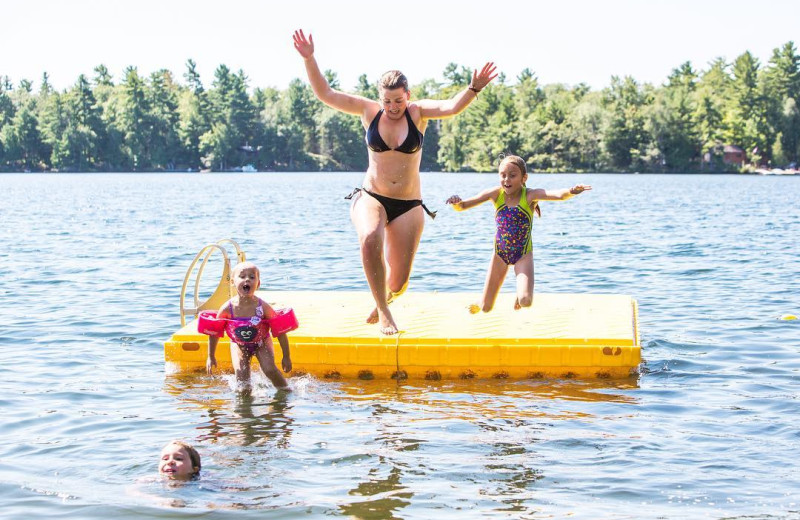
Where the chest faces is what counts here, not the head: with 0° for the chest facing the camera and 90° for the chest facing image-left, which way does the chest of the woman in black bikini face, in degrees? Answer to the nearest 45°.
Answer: approximately 0°

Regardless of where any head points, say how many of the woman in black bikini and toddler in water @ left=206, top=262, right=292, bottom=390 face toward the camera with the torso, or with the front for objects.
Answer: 2

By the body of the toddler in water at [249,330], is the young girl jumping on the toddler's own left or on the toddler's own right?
on the toddler's own left

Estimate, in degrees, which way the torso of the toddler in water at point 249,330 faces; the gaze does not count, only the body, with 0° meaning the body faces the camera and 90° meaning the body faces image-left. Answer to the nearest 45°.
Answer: approximately 0°
